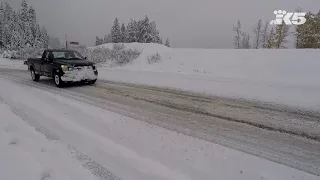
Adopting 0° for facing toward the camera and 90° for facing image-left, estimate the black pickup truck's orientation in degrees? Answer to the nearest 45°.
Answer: approximately 315°

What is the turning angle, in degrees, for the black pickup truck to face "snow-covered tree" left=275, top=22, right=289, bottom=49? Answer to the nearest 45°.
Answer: approximately 90° to its left

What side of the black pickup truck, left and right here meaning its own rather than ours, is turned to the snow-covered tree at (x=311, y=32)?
left
